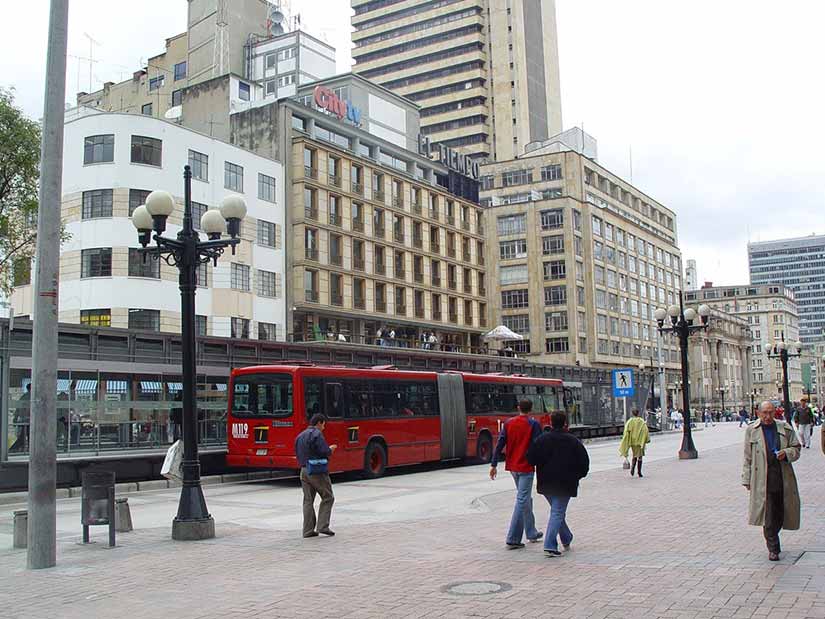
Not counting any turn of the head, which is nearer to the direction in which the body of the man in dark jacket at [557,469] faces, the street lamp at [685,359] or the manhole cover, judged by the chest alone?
the street lamp

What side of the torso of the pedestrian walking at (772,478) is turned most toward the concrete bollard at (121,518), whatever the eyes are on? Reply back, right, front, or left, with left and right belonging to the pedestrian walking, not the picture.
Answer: right

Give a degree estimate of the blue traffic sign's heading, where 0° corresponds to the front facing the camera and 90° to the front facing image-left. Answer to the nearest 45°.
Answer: approximately 0°

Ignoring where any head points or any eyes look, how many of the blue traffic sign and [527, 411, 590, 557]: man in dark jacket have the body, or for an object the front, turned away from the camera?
1

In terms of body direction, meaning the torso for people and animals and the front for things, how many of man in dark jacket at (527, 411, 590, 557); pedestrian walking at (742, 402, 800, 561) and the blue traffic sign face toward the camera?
2

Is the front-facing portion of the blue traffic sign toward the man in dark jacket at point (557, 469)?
yes

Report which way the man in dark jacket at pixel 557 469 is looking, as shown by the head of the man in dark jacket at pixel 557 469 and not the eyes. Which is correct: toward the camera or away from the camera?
away from the camera

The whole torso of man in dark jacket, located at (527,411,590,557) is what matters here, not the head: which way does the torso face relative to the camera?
away from the camera
